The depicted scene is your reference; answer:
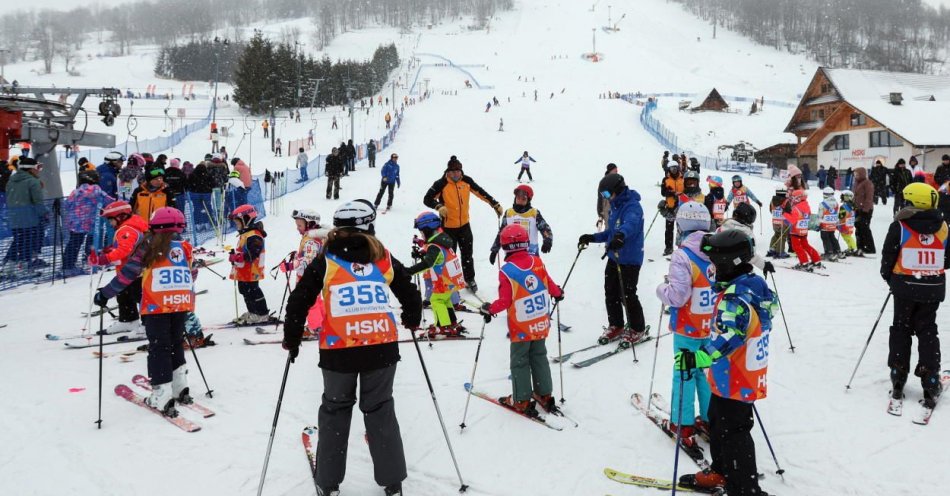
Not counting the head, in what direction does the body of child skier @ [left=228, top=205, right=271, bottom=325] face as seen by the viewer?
to the viewer's left

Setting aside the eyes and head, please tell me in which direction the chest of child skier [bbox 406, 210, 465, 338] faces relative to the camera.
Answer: to the viewer's left

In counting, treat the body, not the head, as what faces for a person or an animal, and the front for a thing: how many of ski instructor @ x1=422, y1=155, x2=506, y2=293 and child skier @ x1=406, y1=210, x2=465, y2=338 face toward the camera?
1

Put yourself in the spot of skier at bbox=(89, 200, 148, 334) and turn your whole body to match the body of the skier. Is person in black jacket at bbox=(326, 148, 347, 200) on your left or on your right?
on your right

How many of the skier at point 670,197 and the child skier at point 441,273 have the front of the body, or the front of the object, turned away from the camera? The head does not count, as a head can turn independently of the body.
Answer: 0

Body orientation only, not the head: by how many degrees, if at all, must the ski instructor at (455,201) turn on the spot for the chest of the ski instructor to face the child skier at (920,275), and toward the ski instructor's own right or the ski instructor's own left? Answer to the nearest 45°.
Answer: approximately 45° to the ski instructor's own left

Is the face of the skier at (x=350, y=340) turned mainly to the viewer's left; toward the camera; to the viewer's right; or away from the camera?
away from the camera

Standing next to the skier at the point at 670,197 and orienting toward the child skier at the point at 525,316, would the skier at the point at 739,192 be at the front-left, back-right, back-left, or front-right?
back-left

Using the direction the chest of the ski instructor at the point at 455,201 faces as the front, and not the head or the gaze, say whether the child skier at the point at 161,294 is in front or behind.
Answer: in front

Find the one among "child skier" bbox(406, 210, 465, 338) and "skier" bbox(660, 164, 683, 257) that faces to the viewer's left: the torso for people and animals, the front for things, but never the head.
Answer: the child skier
